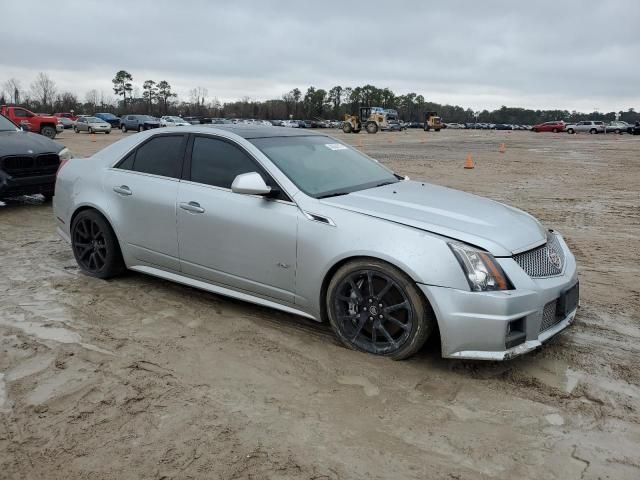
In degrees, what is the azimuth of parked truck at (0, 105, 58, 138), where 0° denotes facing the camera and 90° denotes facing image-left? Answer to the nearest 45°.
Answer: approximately 315°

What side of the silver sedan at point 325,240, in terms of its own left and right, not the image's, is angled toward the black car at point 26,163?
back

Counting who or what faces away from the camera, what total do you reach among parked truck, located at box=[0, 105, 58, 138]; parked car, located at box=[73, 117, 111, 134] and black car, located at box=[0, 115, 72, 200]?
0

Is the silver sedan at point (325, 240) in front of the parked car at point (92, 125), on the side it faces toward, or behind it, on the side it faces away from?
in front

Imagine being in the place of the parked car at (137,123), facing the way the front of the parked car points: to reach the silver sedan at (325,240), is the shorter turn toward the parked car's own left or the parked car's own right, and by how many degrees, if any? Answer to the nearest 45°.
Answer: approximately 45° to the parked car's own right

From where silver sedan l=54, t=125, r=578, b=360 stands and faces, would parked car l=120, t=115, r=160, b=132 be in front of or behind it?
behind

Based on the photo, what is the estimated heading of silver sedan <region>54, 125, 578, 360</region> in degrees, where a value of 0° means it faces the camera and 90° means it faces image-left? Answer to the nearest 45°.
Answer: approximately 315°

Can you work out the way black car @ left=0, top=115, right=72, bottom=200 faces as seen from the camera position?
facing the viewer and to the right of the viewer

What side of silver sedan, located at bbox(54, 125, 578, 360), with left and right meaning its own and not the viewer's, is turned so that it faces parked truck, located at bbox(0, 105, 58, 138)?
back
